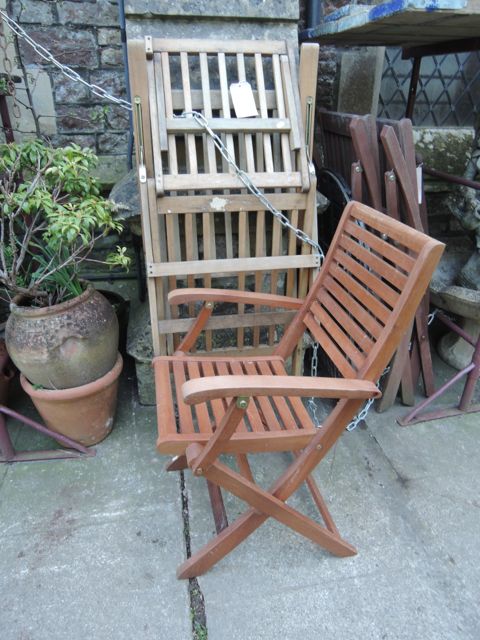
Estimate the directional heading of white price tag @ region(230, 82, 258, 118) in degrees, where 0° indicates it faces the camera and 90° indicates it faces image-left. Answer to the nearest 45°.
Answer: approximately 0°

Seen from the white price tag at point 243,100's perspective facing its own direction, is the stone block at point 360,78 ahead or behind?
behind

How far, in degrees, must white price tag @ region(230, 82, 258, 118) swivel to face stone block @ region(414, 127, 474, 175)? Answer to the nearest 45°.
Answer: approximately 135° to its left
